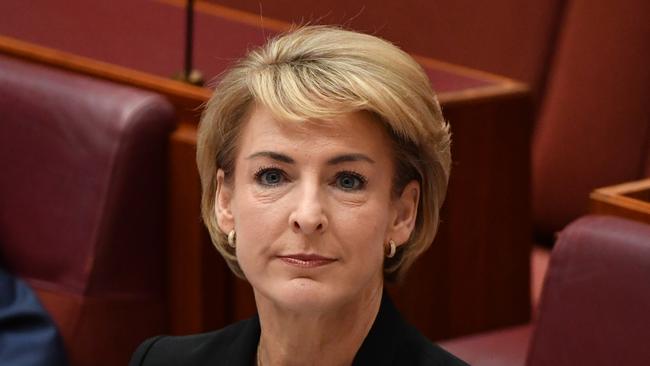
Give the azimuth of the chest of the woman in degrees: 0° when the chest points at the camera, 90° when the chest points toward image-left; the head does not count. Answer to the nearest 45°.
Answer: approximately 0°

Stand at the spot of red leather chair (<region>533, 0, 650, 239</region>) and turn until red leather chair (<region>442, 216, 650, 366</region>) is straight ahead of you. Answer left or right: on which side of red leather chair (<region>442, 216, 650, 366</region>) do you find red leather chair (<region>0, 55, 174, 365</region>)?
right

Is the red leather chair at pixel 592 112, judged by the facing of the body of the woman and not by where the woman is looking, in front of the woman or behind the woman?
behind
